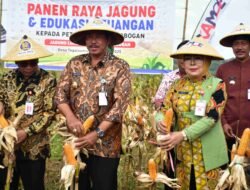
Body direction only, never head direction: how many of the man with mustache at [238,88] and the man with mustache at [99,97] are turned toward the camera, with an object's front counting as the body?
2

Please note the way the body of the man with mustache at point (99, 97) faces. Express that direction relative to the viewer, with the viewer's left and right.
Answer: facing the viewer

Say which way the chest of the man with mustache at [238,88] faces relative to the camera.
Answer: toward the camera

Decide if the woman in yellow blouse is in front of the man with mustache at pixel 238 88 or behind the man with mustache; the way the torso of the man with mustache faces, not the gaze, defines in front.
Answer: in front

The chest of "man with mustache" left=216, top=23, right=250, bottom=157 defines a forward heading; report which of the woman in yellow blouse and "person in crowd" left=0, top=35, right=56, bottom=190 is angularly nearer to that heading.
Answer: the woman in yellow blouse

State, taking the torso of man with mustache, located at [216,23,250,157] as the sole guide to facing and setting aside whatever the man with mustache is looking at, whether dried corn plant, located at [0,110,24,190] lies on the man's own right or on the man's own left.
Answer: on the man's own right

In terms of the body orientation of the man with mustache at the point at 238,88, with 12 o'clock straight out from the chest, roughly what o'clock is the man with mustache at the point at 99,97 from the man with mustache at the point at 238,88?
the man with mustache at the point at 99,97 is roughly at 2 o'clock from the man with mustache at the point at 238,88.

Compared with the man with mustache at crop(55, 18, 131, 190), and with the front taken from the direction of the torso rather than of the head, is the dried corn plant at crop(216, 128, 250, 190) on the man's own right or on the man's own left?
on the man's own left

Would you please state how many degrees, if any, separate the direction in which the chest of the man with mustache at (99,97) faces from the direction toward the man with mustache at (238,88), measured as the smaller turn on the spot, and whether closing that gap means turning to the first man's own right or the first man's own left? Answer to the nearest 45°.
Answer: approximately 90° to the first man's own left
